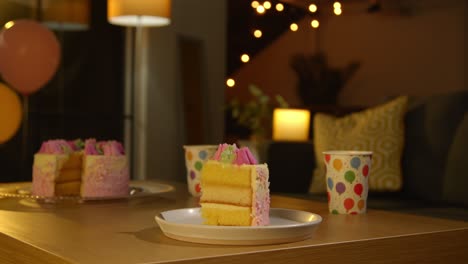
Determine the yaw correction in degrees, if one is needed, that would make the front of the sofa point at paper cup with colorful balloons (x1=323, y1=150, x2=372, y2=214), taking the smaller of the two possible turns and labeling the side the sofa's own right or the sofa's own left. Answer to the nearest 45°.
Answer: approximately 45° to the sofa's own left

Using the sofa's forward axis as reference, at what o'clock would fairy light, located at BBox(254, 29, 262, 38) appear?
The fairy light is roughly at 4 o'clock from the sofa.

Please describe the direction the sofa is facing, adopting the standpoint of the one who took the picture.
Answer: facing the viewer and to the left of the viewer

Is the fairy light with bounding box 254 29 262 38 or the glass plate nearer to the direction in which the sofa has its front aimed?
the glass plate

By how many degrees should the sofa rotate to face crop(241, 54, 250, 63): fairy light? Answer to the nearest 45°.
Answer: approximately 135° to its right

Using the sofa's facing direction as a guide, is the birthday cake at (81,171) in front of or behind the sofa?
in front

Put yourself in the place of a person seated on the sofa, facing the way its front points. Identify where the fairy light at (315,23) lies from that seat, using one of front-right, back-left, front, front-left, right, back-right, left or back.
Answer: back-right

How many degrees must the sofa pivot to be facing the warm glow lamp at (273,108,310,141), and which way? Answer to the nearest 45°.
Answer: approximately 90° to its right

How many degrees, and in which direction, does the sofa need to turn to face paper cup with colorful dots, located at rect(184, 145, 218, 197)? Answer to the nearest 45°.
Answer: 0° — it already faces it

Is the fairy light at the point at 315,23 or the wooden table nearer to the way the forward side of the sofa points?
the wooden table

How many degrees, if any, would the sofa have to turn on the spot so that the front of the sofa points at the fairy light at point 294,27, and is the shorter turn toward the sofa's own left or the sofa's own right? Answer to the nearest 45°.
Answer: approximately 135° to the sofa's own right

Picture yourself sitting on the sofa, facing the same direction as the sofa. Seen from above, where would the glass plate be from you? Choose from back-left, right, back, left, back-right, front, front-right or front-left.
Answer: front

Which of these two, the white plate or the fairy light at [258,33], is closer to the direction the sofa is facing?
the white plate

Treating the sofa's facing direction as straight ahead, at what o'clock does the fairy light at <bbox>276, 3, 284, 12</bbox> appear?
The fairy light is roughly at 4 o'clock from the sofa.
